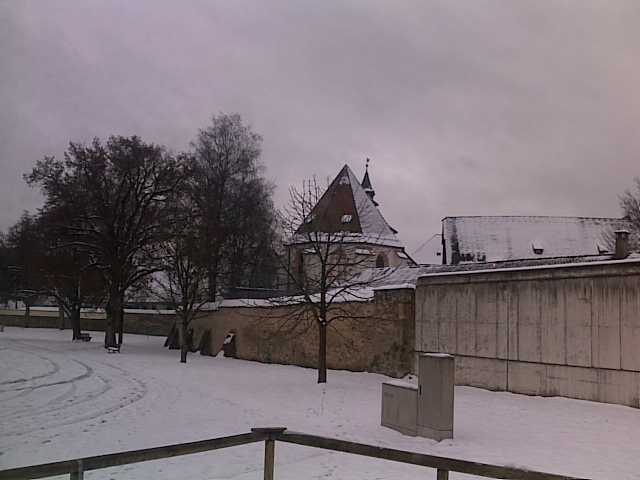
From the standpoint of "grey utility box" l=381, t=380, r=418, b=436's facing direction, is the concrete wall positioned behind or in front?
behind

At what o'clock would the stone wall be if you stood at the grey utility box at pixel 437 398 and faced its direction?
The stone wall is roughly at 4 o'clock from the grey utility box.

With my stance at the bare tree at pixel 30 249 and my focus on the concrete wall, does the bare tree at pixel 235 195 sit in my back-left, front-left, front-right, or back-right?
front-left

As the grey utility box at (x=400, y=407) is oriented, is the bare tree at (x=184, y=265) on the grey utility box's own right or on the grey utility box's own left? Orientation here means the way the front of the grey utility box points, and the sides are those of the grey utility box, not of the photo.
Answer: on the grey utility box's own right

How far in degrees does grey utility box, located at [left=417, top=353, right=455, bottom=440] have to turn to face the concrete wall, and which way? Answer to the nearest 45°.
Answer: approximately 180°

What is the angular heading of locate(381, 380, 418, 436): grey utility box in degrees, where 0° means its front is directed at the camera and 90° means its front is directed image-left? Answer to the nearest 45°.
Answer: approximately 45°

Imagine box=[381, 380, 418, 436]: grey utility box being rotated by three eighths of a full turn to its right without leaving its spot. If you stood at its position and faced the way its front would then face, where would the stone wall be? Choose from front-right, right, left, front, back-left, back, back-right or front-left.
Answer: front

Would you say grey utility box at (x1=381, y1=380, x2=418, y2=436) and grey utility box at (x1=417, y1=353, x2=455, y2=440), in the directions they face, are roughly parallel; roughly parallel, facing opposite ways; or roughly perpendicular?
roughly parallel

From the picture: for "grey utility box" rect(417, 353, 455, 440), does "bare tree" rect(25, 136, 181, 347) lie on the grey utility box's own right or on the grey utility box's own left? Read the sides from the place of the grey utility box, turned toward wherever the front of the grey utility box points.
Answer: on the grey utility box's own right

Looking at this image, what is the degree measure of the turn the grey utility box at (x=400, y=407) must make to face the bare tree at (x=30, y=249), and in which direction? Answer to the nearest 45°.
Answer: approximately 90° to its right

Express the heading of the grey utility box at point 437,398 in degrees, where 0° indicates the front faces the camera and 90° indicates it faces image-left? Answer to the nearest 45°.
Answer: approximately 45°

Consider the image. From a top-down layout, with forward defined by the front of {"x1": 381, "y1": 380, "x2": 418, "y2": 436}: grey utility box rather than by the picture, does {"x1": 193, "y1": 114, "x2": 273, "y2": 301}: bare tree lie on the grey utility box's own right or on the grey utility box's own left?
on the grey utility box's own right

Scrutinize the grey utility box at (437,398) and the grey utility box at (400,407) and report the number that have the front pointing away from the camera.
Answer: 0

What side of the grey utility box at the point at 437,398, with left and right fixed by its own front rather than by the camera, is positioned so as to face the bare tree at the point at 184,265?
right

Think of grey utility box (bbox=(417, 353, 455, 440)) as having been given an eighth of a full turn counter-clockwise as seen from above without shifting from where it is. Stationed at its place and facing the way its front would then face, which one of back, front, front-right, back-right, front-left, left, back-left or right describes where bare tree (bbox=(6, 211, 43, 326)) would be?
back-right
